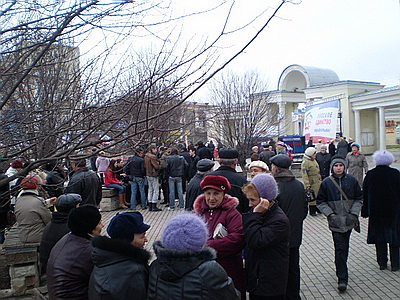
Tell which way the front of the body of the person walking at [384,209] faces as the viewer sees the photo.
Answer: away from the camera

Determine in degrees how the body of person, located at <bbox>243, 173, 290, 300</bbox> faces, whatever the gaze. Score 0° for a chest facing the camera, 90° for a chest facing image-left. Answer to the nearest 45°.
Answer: approximately 90°

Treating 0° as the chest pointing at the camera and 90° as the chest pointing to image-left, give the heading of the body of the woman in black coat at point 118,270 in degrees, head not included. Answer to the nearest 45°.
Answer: approximately 225°

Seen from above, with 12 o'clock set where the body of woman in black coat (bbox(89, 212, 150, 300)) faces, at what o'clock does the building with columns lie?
The building with columns is roughly at 12 o'clock from the woman in black coat.

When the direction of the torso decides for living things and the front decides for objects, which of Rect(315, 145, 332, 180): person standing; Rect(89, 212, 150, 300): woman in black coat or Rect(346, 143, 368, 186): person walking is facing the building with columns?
the woman in black coat

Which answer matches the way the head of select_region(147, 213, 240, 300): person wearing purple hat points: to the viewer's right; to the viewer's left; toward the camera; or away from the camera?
away from the camera
